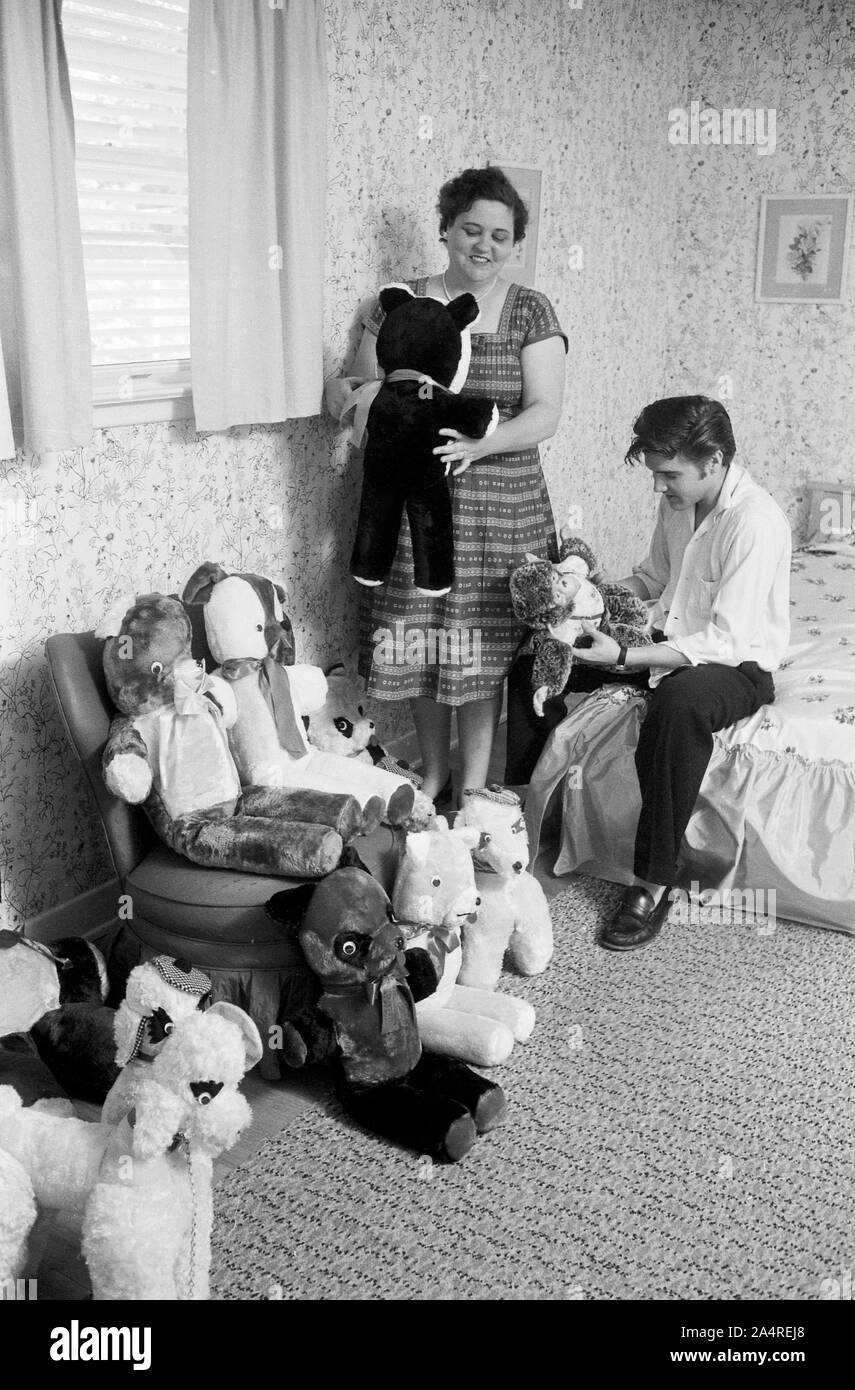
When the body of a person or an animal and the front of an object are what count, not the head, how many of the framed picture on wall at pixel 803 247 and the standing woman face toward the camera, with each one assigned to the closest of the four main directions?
2

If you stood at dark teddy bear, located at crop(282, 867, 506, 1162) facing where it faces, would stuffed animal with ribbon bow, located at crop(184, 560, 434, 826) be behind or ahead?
behind

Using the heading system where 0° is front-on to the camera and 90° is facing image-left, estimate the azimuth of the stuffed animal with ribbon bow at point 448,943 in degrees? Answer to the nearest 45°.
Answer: approximately 315°

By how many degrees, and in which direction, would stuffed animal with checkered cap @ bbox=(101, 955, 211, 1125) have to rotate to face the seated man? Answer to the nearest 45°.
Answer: approximately 90° to its left

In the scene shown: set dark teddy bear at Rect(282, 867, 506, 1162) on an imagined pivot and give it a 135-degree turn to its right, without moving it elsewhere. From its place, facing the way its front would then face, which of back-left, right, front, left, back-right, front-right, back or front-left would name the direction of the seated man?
back-right

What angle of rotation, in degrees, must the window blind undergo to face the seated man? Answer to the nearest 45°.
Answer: approximately 45° to its left

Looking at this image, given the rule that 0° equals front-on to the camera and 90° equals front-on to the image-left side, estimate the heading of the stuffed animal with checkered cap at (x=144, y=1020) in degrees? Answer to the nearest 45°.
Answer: approximately 315°
